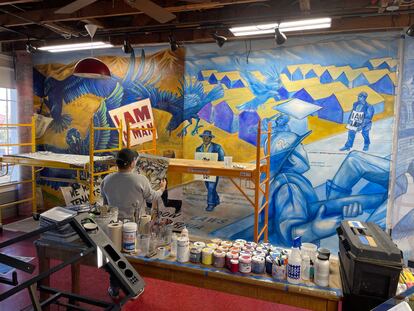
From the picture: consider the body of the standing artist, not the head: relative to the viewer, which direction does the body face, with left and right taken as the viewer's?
facing away from the viewer and to the right of the viewer

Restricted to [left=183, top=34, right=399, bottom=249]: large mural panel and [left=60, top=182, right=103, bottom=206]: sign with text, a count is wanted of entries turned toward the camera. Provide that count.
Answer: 2

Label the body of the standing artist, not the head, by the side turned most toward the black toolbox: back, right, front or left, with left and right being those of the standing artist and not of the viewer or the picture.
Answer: right

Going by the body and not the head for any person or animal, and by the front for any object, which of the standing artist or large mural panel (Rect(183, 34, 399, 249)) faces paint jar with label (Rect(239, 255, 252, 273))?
the large mural panel

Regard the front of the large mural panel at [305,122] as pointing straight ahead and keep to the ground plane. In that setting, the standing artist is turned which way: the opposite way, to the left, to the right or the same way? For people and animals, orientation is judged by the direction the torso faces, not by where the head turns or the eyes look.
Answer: the opposite way

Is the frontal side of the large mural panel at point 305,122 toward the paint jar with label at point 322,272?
yes

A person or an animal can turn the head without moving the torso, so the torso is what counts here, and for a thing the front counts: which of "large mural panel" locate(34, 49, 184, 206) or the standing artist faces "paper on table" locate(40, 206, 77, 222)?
the large mural panel

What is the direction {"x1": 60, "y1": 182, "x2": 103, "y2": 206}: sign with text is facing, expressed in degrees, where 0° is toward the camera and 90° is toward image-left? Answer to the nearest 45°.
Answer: approximately 0°
